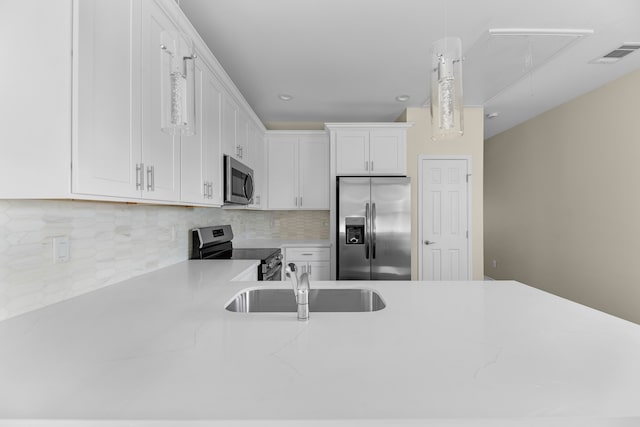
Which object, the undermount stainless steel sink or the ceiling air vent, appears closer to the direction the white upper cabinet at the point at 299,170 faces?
the undermount stainless steel sink

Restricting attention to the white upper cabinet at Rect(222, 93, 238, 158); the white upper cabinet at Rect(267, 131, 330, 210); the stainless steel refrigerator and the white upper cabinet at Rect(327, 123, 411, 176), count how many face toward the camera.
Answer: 3

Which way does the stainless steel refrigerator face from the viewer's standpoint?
toward the camera

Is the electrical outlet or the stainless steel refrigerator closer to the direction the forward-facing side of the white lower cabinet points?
the electrical outlet

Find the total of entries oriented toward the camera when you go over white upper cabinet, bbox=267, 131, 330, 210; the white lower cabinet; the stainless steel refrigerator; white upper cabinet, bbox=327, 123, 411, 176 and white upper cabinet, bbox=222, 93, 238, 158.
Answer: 4

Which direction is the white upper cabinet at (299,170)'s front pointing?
toward the camera

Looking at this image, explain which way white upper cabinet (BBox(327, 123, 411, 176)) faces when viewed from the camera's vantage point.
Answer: facing the viewer

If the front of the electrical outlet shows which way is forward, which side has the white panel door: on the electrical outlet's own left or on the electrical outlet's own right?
on the electrical outlet's own left

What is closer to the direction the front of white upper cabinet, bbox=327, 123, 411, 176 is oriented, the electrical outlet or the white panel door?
the electrical outlet

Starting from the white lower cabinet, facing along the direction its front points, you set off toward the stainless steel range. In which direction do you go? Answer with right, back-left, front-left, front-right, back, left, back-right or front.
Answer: front-right

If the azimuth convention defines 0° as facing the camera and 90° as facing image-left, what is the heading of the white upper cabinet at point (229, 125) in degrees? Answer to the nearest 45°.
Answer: approximately 270°

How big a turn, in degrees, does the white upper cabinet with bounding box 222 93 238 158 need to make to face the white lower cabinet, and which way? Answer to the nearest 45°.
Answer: approximately 45° to its left

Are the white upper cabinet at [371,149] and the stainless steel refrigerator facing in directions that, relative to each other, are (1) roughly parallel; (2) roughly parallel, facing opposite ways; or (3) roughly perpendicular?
roughly parallel

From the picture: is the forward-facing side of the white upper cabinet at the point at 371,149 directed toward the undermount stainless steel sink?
yes
